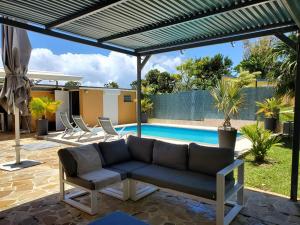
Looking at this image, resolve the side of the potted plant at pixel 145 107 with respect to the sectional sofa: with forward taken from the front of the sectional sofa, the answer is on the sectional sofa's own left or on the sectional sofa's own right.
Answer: on the sectional sofa's own right

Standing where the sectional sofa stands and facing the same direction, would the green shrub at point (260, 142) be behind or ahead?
behind

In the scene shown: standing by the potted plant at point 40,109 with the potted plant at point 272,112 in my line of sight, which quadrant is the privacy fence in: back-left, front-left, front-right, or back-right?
front-left

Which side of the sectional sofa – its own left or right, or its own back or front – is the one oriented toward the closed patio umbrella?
right

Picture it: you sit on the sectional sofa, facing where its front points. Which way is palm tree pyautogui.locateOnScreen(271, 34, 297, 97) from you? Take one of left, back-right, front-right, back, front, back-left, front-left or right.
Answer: back

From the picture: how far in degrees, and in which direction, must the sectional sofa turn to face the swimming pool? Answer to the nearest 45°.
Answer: approximately 135° to its right

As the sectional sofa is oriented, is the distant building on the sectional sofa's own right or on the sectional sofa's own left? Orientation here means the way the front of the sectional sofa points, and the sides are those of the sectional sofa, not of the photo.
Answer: on the sectional sofa's own right

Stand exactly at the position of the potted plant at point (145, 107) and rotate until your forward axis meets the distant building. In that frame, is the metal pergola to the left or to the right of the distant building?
left

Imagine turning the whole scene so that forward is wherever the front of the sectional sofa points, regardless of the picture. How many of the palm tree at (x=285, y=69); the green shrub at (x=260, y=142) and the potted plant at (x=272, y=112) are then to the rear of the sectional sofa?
3

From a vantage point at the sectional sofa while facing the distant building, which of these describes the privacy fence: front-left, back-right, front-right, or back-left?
front-right

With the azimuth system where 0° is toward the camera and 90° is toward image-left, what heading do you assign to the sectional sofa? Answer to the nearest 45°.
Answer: approximately 45°

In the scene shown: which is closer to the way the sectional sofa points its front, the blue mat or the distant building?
the blue mat

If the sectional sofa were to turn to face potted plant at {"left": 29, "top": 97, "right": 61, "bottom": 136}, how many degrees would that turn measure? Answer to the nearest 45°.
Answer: approximately 90° to its right
